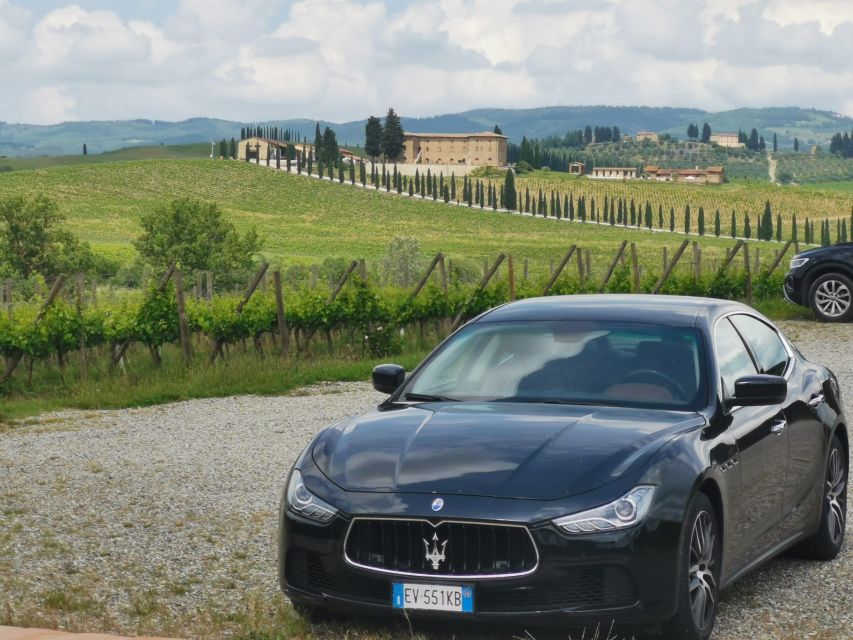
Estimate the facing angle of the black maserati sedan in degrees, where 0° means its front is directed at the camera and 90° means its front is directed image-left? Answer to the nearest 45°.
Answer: approximately 45°

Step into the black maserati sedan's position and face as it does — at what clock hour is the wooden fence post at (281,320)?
The wooden fence post is roughly at 4 o'clock from the black maserati sedan.

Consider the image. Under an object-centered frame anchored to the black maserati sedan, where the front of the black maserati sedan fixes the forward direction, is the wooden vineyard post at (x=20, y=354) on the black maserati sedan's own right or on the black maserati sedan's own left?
on the black maserati sedan's own right

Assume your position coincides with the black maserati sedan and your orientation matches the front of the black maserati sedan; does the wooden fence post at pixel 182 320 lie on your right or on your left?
on your right

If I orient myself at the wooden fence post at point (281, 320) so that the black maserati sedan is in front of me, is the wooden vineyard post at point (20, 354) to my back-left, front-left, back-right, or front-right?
front-right
